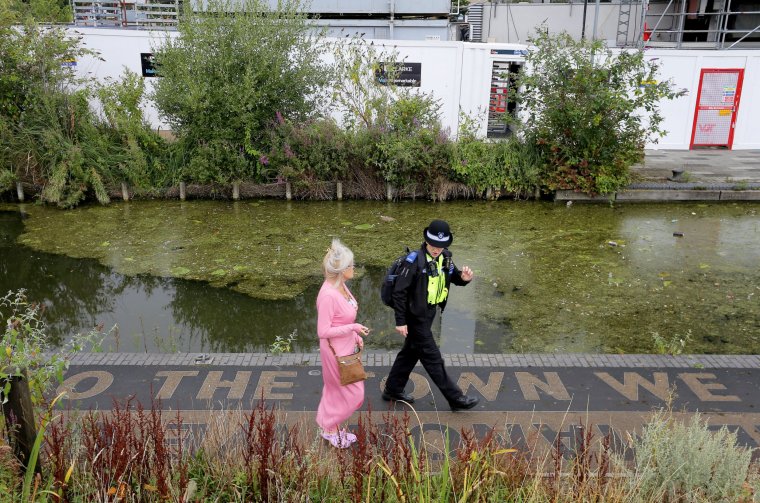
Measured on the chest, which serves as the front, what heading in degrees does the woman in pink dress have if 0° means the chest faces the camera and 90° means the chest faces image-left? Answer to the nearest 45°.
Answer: approximately 270°

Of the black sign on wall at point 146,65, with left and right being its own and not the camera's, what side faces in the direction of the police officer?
front

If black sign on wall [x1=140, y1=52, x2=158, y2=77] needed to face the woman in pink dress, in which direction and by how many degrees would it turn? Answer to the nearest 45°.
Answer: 0° — it already faces them

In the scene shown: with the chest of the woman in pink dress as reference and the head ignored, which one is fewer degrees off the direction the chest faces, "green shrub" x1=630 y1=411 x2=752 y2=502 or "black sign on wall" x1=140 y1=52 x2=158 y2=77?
the green shrub

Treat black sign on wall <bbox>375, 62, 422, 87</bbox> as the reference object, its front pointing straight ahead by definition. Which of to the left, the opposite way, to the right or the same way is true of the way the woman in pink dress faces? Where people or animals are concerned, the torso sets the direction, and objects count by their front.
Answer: to the left

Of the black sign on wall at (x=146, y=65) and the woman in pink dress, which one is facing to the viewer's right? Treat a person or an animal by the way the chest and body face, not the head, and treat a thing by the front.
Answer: the woman in pink dress

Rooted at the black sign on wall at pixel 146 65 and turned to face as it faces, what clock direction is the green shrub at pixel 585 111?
The green shrub is roughly at 10 o'clock from the black sign on wall.

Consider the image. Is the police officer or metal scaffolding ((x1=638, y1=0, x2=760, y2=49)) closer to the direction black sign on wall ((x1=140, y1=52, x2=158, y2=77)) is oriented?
the police officer

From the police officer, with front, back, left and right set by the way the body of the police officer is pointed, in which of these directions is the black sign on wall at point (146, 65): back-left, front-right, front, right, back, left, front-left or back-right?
back

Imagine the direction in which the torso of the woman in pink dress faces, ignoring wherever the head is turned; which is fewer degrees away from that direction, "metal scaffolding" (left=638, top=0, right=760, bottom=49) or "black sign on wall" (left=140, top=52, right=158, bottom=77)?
the metal scaffolding

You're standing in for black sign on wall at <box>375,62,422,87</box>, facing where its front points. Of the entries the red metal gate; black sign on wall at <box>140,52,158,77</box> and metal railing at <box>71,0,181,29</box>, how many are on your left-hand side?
1

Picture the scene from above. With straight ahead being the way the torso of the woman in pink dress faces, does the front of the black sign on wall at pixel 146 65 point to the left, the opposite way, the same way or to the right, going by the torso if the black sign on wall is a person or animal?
to the right

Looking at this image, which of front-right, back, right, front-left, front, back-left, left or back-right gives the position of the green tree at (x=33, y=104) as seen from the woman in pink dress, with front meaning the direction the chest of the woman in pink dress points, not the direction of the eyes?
back-left

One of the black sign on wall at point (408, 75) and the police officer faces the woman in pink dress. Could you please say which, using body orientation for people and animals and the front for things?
the black sign on wall

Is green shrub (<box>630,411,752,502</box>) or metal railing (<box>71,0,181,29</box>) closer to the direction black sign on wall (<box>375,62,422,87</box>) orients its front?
the green shrub

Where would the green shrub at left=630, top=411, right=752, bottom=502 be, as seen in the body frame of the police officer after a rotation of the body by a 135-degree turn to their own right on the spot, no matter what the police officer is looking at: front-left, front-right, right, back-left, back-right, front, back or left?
back-left
